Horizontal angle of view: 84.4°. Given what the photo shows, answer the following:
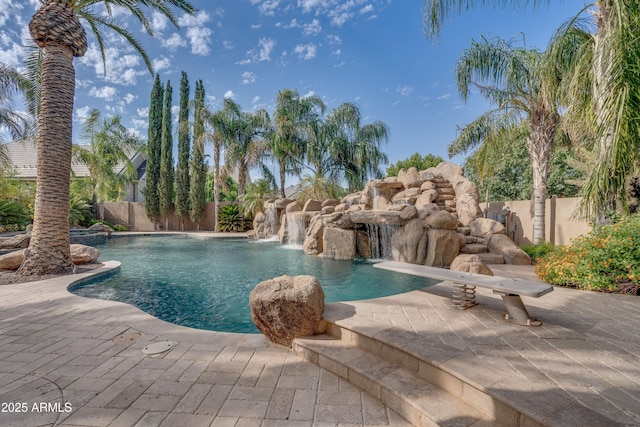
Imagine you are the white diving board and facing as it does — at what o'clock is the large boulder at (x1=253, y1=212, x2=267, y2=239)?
The large boulder is roughly at 12 o'clock from the white diving board.

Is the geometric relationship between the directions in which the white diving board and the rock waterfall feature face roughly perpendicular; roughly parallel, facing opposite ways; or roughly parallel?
roughly perpendicular

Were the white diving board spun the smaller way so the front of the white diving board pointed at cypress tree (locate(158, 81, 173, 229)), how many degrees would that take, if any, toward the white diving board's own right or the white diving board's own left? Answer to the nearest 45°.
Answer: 0° — it already faces it

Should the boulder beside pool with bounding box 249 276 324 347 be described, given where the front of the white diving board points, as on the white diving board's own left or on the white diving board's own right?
on the white diving board's own left

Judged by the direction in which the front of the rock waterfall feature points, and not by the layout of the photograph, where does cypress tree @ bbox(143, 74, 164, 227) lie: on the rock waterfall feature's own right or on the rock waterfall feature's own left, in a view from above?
on the rock waterfall feature's own right

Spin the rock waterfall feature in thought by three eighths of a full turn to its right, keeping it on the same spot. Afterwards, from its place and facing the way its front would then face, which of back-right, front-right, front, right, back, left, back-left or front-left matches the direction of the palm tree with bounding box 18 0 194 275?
back-left

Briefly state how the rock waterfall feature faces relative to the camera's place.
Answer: facing the viewer and to the left of the viewer

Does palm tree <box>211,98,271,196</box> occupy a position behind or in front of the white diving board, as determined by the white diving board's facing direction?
in front

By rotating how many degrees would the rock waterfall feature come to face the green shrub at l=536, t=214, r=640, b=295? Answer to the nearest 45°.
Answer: approximately 90° to its left

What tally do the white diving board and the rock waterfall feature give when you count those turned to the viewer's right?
0

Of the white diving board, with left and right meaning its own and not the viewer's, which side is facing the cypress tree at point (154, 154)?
front

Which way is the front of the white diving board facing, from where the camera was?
facing away from the viewer and to the left of the viewer

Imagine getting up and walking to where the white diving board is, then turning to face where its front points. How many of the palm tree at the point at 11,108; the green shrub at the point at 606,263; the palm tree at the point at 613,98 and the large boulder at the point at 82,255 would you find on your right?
2
